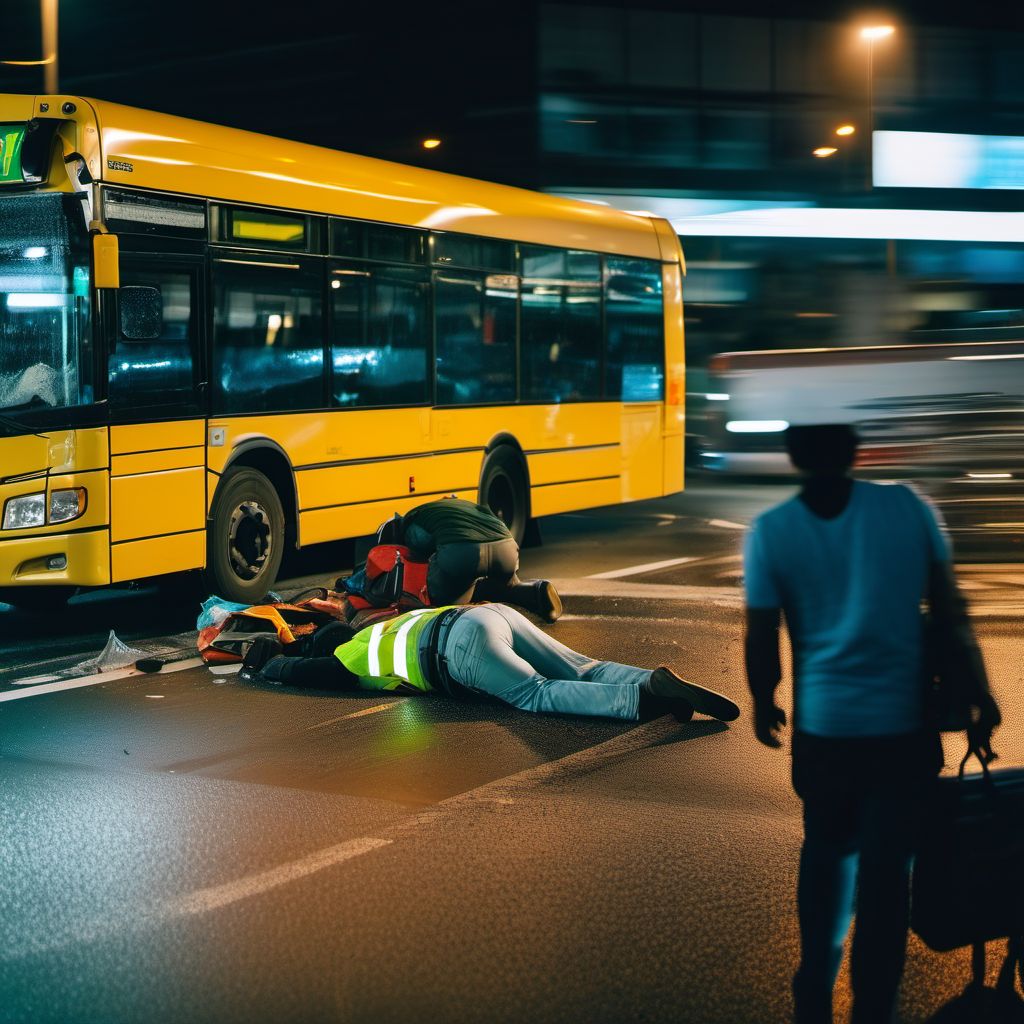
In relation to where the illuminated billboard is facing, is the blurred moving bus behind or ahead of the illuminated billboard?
ahead

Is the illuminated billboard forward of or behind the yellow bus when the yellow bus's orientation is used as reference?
behind

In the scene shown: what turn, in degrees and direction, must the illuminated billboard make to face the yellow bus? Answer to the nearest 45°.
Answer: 0° — it already faces it

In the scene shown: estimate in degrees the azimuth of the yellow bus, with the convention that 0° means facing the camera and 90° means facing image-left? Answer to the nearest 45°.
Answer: approximately 45°

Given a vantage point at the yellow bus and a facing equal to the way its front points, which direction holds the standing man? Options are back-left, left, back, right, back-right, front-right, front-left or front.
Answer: front-left

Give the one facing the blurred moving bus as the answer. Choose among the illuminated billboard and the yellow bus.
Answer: the illuminated billboard

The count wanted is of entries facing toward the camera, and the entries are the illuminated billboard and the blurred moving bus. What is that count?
1

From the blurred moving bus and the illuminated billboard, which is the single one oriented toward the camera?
the illuminated billboard

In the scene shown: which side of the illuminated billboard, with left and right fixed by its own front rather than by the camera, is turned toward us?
front

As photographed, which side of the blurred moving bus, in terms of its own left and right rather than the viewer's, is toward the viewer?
left

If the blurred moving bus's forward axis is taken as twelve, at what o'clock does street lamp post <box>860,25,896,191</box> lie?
The street lamp post is roughly at 3 o'clock from the blurred moving bus.

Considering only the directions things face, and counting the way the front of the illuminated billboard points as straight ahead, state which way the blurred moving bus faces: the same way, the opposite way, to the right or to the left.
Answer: to the right
